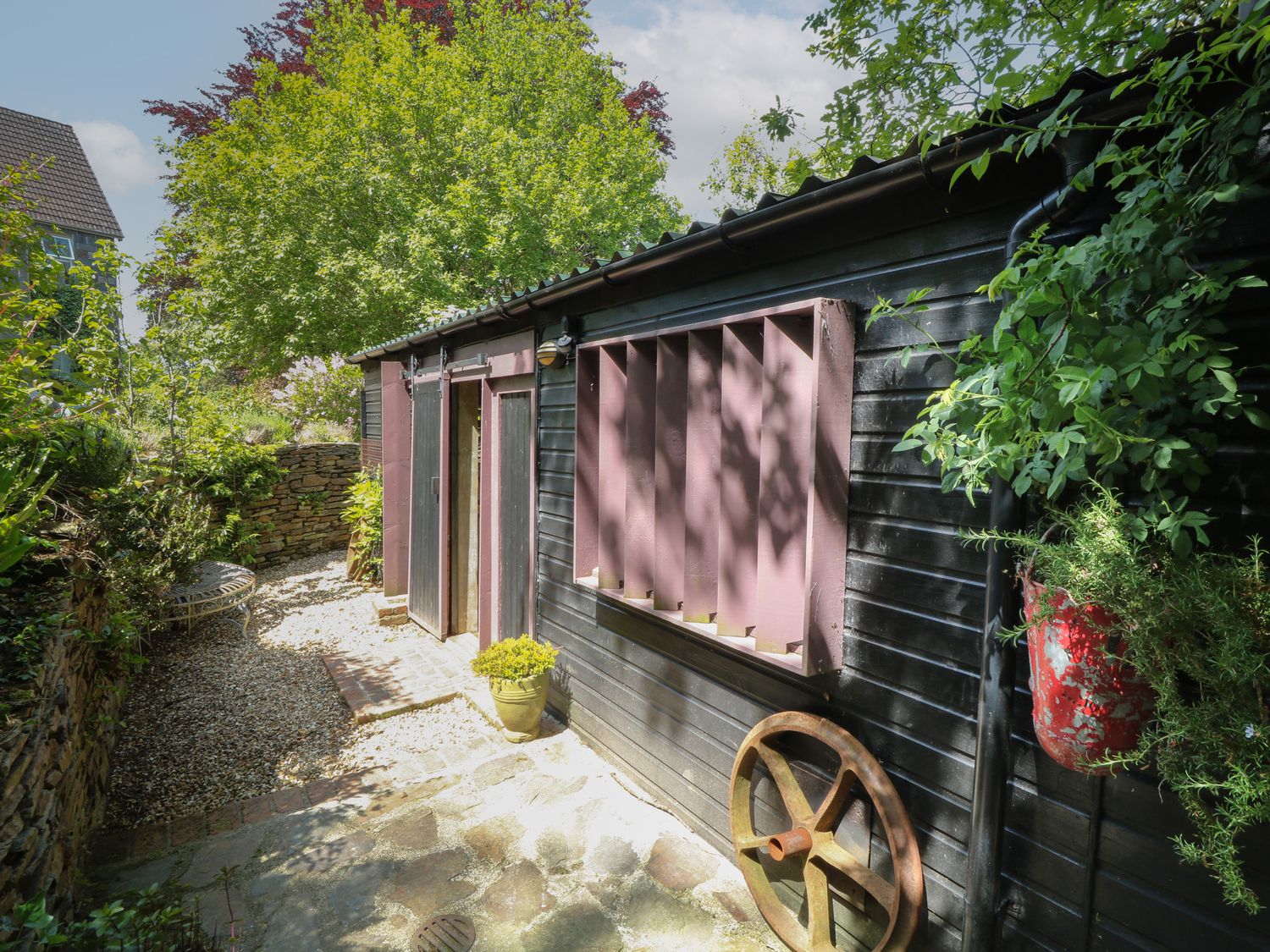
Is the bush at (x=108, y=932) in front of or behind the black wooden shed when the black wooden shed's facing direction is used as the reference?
in front

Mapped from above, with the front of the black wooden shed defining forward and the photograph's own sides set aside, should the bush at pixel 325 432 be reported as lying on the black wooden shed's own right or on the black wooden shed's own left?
on the black wooden shed's own right

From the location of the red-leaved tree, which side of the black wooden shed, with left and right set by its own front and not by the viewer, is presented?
right

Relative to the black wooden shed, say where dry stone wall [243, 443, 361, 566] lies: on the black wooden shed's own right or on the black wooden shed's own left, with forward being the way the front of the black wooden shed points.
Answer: on the black wooden shed's own right

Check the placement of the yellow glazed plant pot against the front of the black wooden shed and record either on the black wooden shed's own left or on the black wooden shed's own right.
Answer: on the black wooden shed's own right

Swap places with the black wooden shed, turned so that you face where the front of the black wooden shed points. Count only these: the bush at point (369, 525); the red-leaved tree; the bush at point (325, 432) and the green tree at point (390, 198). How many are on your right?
4

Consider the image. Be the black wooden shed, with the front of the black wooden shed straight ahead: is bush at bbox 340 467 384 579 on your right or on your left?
on your right

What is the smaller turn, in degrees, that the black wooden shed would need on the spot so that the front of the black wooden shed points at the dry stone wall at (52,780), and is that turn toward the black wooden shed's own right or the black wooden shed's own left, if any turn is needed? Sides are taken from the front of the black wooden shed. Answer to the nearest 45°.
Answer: approximately 45° to the black wooden shed's own right

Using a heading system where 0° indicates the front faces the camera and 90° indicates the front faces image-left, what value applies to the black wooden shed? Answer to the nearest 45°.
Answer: approximately 45°

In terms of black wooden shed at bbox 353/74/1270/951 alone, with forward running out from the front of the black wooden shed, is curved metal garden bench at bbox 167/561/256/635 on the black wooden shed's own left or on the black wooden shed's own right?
on the black wooden shed's own right

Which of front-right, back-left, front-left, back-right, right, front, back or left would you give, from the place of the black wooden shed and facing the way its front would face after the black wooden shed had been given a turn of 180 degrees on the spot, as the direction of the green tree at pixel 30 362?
back-left
